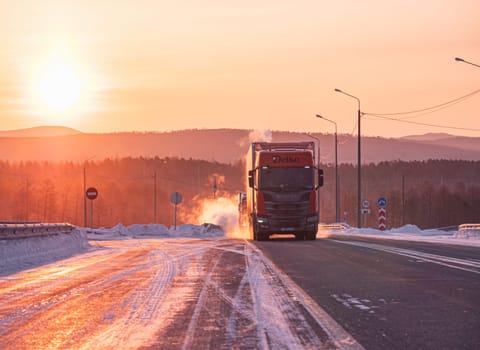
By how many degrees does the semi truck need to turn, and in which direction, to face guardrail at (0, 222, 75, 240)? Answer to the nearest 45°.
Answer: approximately 45° to its right

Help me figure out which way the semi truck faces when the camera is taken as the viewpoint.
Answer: facing the viewer
